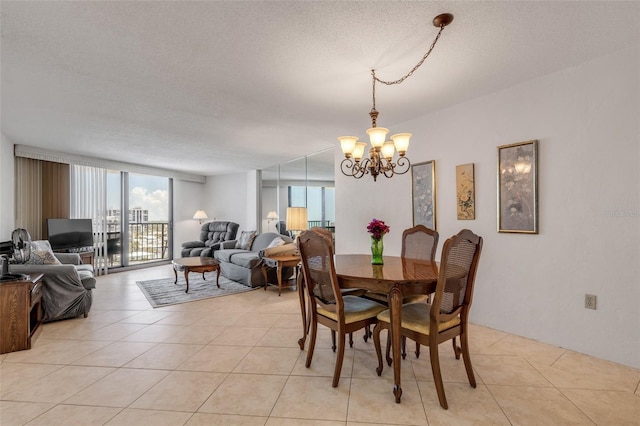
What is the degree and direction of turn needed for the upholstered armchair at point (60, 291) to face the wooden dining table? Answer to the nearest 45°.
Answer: approximately 45° to its right

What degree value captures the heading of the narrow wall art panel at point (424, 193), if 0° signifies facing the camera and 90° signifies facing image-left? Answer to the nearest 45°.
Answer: approximately 45°

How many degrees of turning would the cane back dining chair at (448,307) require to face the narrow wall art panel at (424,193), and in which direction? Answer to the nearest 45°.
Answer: approximately 45° to its right

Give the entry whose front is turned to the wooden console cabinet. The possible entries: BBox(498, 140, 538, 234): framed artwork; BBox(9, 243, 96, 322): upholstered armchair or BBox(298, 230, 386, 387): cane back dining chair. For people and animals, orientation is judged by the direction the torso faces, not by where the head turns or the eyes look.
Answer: the framed artwork

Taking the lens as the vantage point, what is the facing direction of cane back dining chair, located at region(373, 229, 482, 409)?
facing away from the viewer and to the left of the viewer

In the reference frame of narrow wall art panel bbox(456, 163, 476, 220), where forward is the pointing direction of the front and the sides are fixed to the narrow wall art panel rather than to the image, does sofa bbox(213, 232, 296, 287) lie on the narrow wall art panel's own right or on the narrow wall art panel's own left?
on the narrow wall art panel's own right

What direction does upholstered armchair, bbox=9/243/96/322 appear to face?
to the viewer's right

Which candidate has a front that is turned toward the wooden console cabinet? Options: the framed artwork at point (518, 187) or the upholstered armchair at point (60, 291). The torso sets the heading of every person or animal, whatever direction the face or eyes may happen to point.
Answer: the framed artwork

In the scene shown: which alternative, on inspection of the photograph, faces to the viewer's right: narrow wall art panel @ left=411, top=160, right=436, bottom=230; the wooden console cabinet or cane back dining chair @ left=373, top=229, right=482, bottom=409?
the wooden console cabinet

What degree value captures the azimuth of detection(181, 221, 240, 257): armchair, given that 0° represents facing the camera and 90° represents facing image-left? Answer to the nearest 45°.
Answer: approximately 45°

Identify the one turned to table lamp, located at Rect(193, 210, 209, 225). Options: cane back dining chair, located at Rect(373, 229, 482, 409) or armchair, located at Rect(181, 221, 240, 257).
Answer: the cane back dining chair

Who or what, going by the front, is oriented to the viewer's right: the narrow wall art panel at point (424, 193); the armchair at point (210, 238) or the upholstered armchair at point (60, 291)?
the upholstered armchair

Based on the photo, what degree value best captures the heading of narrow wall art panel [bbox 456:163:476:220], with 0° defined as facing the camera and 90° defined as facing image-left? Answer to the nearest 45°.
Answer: approximately 45°

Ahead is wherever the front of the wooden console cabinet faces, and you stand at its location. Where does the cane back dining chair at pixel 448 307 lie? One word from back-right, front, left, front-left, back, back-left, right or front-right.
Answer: front-right

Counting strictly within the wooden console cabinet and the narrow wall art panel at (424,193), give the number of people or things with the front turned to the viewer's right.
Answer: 1

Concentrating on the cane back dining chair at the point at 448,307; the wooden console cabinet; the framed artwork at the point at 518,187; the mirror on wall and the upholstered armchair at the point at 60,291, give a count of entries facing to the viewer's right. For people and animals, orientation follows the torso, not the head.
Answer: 2
